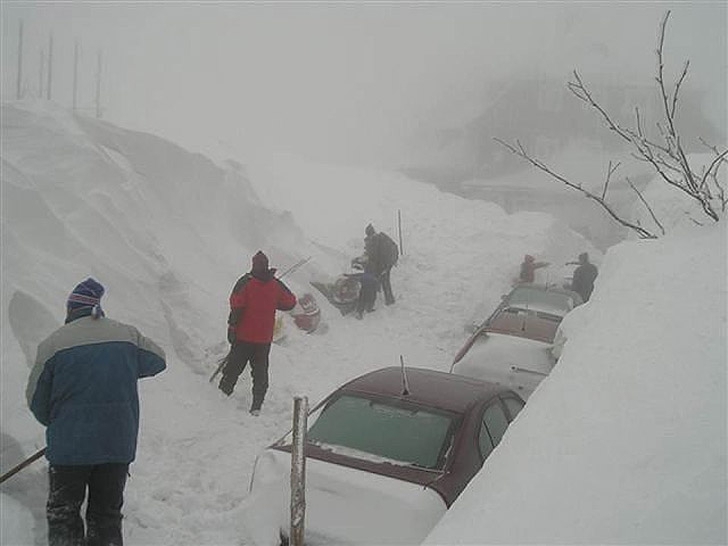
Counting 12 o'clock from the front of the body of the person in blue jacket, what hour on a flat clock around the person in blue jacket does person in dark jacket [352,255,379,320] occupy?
The person in dark jacket is roughly at 1 o'clock from the person in blue jacket.

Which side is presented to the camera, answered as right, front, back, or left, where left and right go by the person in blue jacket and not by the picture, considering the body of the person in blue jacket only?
back

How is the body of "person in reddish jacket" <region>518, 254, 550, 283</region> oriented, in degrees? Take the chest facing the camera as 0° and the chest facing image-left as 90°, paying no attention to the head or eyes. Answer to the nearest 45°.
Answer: approximately 270°

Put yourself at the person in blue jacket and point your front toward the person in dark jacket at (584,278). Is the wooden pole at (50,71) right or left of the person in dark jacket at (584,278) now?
left

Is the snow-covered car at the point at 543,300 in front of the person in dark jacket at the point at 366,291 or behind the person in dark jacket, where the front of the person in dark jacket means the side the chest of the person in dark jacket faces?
behind

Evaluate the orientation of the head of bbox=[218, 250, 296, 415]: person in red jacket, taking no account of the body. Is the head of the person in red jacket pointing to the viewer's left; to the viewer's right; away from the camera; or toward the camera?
away from the camera

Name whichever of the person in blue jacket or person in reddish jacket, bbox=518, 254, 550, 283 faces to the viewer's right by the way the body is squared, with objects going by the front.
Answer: the person in reddish jacket

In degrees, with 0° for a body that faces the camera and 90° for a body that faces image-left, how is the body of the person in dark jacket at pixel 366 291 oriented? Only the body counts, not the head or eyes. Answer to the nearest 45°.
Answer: approximately 90°

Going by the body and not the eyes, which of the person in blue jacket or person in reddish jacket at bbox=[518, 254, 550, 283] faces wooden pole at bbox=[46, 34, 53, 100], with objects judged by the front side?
the person in blue jacket
